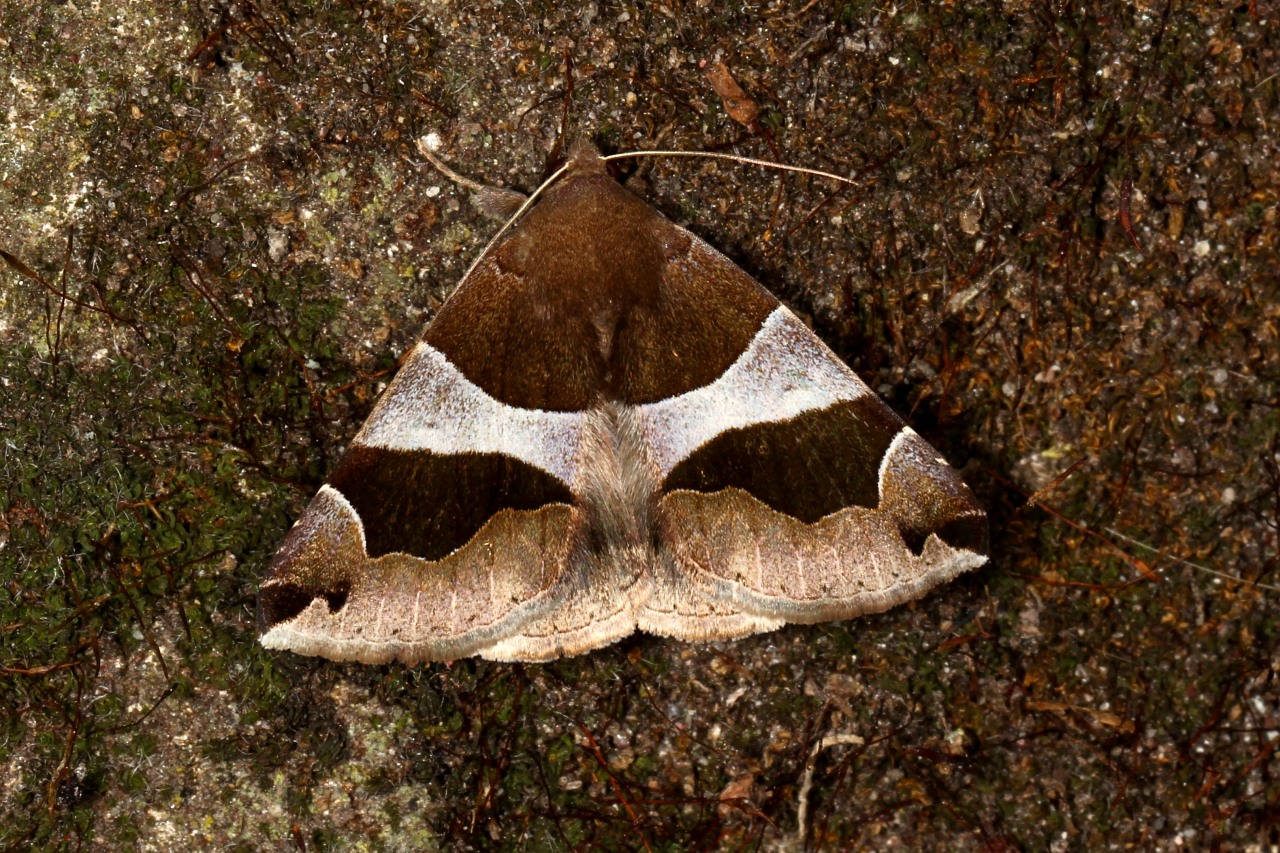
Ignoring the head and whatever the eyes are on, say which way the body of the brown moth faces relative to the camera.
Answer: away from the camera
